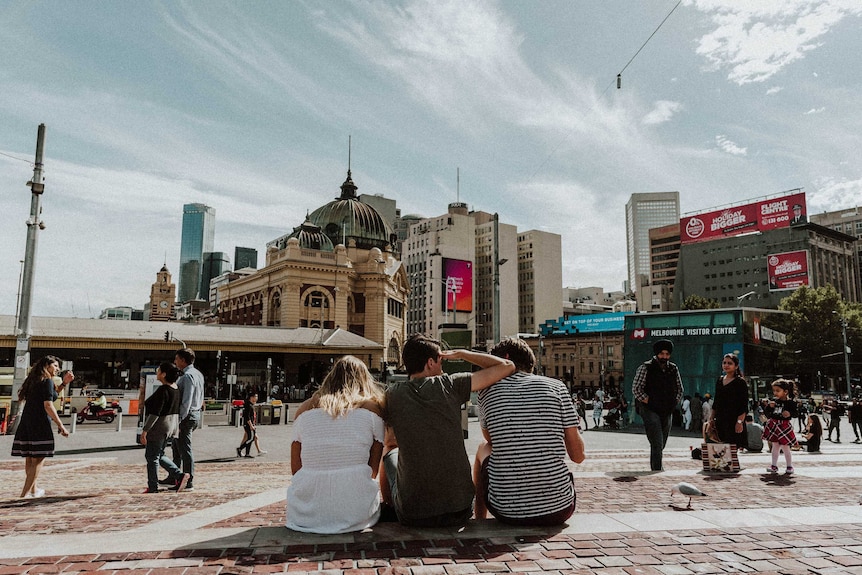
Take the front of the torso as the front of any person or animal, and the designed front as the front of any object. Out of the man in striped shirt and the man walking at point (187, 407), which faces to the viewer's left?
the man walking

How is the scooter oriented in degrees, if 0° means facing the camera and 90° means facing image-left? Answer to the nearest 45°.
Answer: approximately 90°

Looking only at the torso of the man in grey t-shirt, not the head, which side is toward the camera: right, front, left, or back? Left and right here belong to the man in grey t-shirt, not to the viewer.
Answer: back

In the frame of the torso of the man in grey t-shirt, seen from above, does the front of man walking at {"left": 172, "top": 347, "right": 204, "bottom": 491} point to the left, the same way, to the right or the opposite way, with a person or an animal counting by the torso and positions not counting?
to the left

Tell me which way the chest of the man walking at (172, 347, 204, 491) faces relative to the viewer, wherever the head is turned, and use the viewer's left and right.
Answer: facing to the left of the viewer

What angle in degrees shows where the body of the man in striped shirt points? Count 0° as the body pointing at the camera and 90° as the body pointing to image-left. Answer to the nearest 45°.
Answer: approximately 180°

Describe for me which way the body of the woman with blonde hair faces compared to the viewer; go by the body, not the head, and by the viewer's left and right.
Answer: facing away from the viewer

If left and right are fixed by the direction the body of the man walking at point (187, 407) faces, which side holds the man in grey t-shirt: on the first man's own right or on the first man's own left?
on the first man's own left

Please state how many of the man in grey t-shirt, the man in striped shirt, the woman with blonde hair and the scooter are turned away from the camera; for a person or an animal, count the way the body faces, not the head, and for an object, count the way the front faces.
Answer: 3

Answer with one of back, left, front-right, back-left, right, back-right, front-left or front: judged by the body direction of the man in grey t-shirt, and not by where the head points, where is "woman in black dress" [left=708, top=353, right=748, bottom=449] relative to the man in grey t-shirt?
front-right

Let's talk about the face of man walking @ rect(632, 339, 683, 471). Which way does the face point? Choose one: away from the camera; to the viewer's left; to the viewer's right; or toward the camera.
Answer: toward the camera

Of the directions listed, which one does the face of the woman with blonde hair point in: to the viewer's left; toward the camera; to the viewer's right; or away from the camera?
away from the camera

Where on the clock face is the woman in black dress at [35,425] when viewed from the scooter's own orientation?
The woman in black dress is roughly at 9 o'clock from the scooter.

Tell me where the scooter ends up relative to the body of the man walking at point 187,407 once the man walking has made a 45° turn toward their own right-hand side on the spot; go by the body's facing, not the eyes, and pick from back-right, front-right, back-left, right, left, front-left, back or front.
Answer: front-right

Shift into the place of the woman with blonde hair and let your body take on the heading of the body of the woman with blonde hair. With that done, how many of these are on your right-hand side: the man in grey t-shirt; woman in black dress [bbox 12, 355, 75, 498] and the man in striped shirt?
2

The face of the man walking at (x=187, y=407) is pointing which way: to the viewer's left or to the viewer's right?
to the viewer's left
